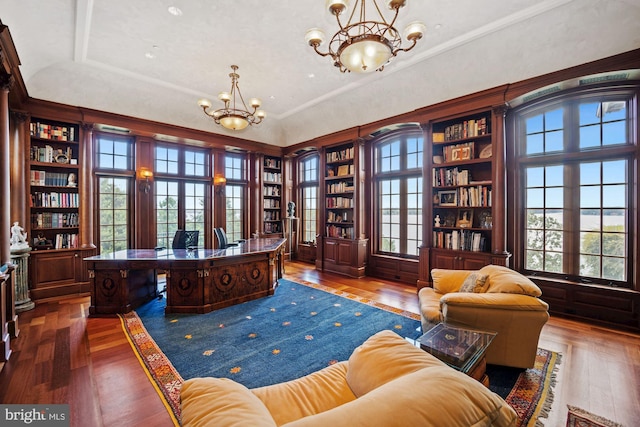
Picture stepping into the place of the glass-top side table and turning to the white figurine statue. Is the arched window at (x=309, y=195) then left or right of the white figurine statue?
right

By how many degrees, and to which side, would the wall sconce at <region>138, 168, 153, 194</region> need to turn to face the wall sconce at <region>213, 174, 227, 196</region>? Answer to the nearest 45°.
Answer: approximately 90° to its left

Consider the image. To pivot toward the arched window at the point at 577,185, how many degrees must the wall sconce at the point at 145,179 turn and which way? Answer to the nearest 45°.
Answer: approximately 45° to its left

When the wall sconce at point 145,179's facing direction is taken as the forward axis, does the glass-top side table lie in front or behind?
in front

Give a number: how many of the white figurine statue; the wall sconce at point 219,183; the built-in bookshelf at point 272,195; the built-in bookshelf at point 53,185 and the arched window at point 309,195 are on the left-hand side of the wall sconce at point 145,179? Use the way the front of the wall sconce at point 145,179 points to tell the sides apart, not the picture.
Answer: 3

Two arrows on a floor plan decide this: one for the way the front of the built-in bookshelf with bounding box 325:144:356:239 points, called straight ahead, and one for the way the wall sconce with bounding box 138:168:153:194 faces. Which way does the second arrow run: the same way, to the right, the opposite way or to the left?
to the left

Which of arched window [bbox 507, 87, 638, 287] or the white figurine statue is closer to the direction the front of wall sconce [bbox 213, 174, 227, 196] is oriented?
the arched window

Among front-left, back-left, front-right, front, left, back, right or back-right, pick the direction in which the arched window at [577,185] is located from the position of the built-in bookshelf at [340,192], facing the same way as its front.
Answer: left

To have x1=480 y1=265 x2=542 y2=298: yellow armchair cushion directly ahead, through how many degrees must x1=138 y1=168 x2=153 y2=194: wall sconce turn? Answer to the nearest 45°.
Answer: approximately 45° to its left

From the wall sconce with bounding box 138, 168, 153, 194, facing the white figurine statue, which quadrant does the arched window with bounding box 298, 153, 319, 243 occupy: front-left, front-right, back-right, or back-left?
back-left

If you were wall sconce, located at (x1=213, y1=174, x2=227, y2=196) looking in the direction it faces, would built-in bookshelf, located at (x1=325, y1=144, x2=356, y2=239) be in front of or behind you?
in front
